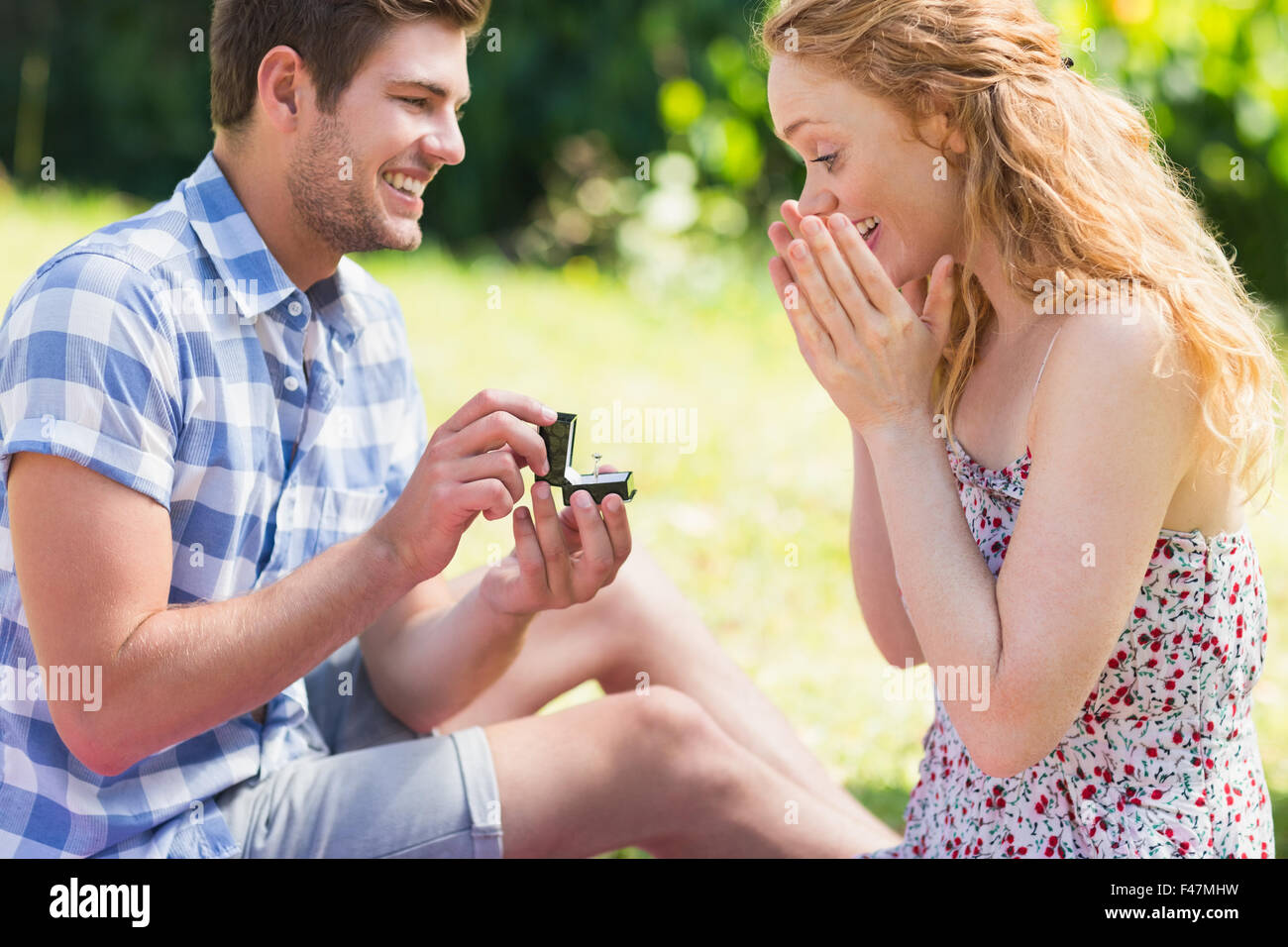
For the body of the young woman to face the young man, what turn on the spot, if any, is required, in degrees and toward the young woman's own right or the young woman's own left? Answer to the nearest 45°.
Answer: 0° — they already face them

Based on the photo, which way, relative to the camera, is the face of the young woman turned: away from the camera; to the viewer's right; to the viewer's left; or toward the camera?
to the viewer's left

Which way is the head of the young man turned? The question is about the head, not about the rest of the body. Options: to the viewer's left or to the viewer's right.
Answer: to the viewer's right

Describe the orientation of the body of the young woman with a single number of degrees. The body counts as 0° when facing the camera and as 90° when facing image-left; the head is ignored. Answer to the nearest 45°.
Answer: approximately 90°
